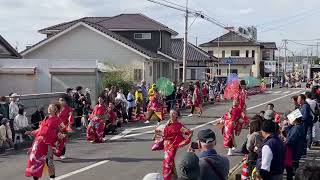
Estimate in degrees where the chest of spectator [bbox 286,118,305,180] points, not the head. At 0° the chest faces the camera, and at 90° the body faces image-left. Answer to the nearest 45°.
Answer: approximately 90°

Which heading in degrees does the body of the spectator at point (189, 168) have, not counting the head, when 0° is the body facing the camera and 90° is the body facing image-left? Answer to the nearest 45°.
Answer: approximately 180°

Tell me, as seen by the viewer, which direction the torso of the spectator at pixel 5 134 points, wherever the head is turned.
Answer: to the viewer's right

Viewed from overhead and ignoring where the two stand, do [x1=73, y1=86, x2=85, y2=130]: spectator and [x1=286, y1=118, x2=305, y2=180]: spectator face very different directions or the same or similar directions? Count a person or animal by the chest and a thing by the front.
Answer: very different directions

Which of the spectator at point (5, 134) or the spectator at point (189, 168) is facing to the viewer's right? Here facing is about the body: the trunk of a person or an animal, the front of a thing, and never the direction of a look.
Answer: the spectator at point (5, 134)

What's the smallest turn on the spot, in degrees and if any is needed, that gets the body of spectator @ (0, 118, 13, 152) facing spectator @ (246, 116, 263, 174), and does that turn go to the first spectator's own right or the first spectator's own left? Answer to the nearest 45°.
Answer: approximately 45° to the first spectator's own right

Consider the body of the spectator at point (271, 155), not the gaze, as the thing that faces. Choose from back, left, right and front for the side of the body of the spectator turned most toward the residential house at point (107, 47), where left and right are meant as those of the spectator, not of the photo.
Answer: front

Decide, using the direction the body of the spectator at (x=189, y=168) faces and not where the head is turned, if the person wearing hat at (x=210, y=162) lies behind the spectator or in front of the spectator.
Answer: in front

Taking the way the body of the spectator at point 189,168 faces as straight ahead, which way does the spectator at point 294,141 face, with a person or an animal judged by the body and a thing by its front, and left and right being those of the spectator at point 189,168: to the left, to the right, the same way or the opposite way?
to the left

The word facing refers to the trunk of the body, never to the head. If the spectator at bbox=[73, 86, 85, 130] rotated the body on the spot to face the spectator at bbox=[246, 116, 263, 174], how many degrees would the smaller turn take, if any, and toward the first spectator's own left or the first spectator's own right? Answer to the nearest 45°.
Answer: approximately 45° to the first spectator's own right

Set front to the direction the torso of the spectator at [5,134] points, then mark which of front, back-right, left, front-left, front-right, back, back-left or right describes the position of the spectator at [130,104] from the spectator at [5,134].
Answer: front-left

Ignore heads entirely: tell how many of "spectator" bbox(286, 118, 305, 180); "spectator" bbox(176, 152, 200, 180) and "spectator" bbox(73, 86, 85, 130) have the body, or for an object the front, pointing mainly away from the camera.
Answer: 1

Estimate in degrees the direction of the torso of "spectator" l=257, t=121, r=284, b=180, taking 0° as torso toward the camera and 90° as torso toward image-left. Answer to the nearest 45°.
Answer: approximately 135°

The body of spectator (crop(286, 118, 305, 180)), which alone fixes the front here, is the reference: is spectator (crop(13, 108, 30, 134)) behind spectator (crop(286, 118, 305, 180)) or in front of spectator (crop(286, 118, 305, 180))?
in front

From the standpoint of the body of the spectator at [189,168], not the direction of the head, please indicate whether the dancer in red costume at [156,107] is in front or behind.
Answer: in front
